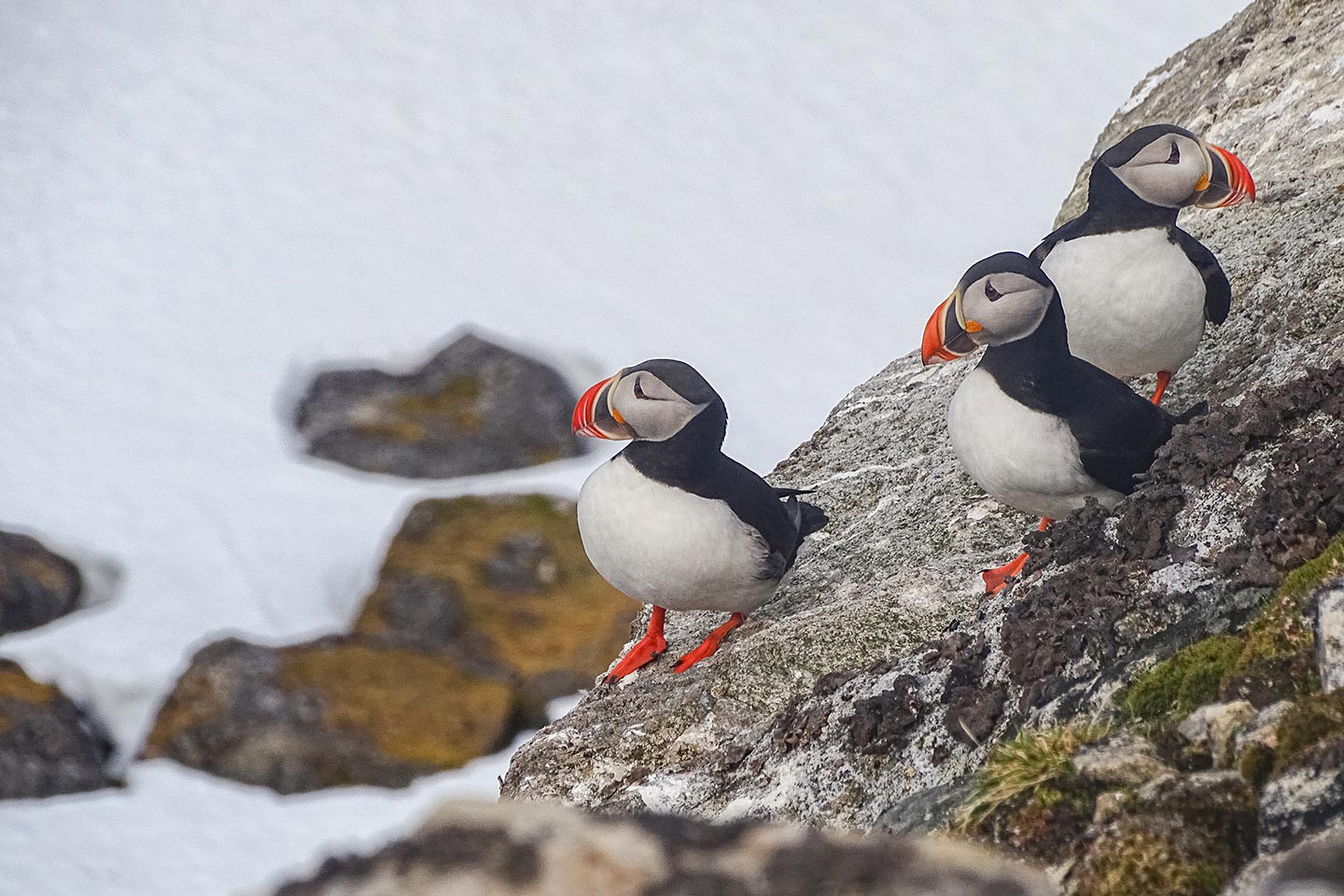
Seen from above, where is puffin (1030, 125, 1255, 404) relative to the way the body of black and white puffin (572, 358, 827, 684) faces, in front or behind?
behind

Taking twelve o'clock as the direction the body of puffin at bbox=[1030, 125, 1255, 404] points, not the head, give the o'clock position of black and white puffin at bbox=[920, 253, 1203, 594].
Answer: The black and white puffin is roughly at 1 o'clock from the puffin.

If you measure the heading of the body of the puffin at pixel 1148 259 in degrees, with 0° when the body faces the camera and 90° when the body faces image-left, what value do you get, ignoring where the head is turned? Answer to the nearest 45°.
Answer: approximately 0°

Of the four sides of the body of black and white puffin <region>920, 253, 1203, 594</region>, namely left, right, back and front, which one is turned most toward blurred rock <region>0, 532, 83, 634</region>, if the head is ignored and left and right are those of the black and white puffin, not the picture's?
right

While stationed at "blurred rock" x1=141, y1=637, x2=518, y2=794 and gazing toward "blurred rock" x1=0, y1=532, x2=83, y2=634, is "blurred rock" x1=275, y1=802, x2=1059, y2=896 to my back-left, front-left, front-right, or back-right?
back-left

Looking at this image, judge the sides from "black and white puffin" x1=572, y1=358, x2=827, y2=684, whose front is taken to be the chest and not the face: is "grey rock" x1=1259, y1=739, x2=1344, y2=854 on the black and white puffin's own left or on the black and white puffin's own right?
on the black and white puffin's own left

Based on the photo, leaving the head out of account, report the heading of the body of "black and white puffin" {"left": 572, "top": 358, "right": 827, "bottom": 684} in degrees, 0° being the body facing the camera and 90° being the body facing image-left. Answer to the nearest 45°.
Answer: approximately 45°

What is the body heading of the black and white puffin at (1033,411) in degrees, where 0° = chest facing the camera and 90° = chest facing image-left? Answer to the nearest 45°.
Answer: approximately 45°
